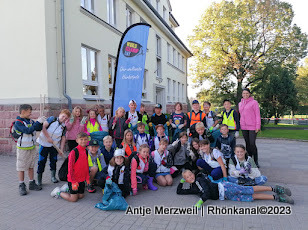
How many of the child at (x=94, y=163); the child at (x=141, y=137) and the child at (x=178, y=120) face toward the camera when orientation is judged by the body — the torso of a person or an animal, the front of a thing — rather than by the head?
3

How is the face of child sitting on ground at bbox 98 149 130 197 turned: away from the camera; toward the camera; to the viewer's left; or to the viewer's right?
toward the camera

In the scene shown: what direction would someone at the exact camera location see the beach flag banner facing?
facing the viewer

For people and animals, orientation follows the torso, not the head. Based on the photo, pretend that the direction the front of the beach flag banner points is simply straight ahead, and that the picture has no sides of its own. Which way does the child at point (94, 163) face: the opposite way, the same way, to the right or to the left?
the same way

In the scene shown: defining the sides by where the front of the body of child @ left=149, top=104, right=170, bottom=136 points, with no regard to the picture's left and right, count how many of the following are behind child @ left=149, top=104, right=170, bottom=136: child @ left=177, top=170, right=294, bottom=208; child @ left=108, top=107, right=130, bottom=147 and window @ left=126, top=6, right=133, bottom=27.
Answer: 1

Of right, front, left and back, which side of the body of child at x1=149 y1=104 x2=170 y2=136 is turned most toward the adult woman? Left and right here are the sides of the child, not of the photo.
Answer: left

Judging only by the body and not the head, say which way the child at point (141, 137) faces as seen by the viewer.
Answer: toward the camera

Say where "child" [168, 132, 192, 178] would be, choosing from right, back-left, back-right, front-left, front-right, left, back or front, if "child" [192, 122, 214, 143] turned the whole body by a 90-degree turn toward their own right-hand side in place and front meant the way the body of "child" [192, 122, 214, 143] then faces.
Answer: front-left

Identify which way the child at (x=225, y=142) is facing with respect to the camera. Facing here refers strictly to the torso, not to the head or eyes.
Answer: toward the camera

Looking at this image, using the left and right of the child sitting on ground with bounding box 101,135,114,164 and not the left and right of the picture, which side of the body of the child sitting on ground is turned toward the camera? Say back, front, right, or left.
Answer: front

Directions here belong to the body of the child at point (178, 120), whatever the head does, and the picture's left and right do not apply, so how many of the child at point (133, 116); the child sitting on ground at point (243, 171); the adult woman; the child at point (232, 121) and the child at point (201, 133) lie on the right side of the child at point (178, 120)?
1

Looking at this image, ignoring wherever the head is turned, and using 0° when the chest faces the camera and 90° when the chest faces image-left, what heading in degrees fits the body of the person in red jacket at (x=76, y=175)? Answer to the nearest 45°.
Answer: approximately 315°

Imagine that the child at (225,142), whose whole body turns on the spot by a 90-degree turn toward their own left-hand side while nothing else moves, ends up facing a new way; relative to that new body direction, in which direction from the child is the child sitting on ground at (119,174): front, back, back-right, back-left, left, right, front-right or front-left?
back-right

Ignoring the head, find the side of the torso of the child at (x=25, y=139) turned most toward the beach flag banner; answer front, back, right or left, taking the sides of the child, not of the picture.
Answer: left

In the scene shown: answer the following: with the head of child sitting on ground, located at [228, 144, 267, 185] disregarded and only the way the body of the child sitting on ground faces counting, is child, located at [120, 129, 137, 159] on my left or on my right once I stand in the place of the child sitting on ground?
on my right

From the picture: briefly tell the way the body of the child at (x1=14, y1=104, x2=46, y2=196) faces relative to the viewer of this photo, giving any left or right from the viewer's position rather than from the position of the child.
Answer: facing the viewer and to the right of the viewer

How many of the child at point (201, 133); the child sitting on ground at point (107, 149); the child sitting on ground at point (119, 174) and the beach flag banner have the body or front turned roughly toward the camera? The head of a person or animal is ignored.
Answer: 4
